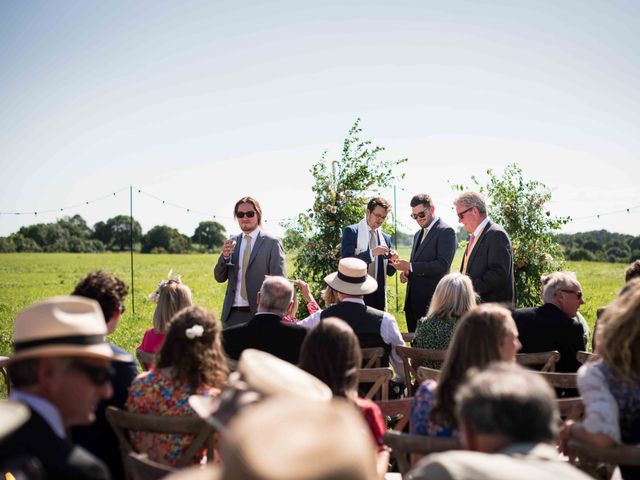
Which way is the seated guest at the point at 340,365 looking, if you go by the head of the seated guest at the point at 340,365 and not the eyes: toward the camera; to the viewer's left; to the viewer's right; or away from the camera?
away from the camera

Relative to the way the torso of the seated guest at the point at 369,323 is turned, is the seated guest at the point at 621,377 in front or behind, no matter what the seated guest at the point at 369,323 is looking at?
behind

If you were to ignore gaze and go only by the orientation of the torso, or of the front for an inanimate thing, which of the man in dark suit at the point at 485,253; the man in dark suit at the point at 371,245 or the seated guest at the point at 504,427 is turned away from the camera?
the seated guest

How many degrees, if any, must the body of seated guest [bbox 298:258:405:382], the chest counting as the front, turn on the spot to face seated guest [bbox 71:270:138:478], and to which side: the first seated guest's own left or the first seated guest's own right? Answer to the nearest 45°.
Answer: approximately 135° to the first seated guest's own left

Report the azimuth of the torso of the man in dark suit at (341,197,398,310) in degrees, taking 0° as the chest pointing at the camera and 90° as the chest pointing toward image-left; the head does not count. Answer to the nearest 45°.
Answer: approximately 315°

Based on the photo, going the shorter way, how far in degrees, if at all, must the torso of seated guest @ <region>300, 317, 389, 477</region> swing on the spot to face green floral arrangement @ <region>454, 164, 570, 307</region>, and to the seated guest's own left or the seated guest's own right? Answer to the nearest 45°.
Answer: approximately 45° to the seated guest's own right

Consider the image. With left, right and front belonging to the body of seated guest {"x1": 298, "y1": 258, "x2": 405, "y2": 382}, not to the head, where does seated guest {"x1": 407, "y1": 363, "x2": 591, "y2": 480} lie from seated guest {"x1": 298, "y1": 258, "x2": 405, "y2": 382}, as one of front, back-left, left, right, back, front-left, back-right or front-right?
back

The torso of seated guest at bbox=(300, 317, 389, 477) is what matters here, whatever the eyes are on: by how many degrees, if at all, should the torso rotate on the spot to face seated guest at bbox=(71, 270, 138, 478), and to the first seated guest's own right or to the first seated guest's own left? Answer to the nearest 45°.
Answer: approximately 90° to the first seated guest's own left

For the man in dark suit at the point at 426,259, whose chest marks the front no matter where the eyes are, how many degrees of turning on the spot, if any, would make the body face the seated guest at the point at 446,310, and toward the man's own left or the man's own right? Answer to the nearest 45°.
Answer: approximately 45° to the man's own left

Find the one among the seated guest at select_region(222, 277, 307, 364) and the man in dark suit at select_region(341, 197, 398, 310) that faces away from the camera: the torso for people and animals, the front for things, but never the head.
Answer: the seated guest

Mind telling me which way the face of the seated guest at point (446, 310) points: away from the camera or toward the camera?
away from the camera

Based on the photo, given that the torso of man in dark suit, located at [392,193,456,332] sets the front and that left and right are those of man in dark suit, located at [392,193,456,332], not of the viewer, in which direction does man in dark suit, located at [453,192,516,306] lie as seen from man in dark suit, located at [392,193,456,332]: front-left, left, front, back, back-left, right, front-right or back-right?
left

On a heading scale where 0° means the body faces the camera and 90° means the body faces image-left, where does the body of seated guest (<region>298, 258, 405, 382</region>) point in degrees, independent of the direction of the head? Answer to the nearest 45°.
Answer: approximately 180°
